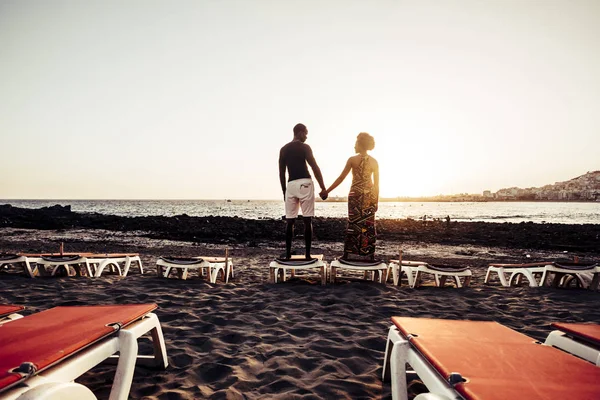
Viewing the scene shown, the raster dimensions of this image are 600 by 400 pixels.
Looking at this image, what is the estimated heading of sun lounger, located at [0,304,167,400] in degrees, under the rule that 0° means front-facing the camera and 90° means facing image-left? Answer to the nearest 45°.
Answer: approximately 225°

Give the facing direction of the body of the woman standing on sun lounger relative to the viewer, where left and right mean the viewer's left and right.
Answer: facing away from the viewer

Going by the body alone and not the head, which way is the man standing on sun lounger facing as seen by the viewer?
away from the camera

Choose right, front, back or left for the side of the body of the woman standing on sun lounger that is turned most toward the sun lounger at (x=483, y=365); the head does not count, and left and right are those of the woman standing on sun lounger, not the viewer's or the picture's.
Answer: back

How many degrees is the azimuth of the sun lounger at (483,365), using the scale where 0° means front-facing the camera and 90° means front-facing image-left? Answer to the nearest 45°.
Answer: approximately 135°

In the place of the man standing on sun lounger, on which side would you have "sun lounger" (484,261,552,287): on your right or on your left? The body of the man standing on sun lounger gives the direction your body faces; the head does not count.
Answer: on your right

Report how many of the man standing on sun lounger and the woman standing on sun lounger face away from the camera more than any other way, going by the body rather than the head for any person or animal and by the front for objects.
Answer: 2

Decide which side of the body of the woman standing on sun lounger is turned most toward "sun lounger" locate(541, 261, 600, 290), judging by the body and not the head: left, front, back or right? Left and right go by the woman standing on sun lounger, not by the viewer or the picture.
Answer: right

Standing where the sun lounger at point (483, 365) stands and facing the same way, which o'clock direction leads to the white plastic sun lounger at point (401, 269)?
The white plastic sun lounger is roughly at 1 o'clock from the sun lounger.
